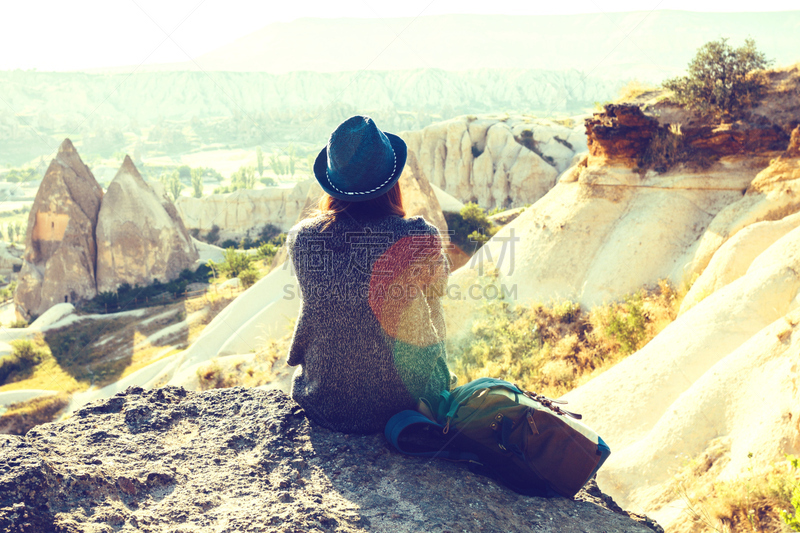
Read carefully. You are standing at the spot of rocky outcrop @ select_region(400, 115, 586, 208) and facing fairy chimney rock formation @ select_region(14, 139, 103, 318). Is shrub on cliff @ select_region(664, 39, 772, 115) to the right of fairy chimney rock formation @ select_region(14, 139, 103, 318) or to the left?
left

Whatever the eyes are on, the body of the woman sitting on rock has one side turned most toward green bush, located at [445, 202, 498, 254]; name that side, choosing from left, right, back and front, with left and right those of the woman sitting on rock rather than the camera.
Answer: front

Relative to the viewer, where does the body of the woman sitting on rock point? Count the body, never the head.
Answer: away from the camera

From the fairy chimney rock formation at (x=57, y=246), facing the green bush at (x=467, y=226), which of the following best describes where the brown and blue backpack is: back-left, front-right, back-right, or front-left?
front-right

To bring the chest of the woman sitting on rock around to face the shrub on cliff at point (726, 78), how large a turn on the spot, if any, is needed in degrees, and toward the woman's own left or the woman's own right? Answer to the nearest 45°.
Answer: approximately 45° to the woman's own right

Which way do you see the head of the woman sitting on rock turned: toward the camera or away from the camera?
away from the camera

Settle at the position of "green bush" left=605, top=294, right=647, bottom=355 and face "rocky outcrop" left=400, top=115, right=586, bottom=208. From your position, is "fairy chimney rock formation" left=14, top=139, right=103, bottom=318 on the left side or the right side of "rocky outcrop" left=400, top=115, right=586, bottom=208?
left

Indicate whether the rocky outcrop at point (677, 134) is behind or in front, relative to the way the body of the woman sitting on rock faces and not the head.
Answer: in front

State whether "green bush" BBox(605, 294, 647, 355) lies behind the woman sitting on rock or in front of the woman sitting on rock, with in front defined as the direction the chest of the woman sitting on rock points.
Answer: in front
